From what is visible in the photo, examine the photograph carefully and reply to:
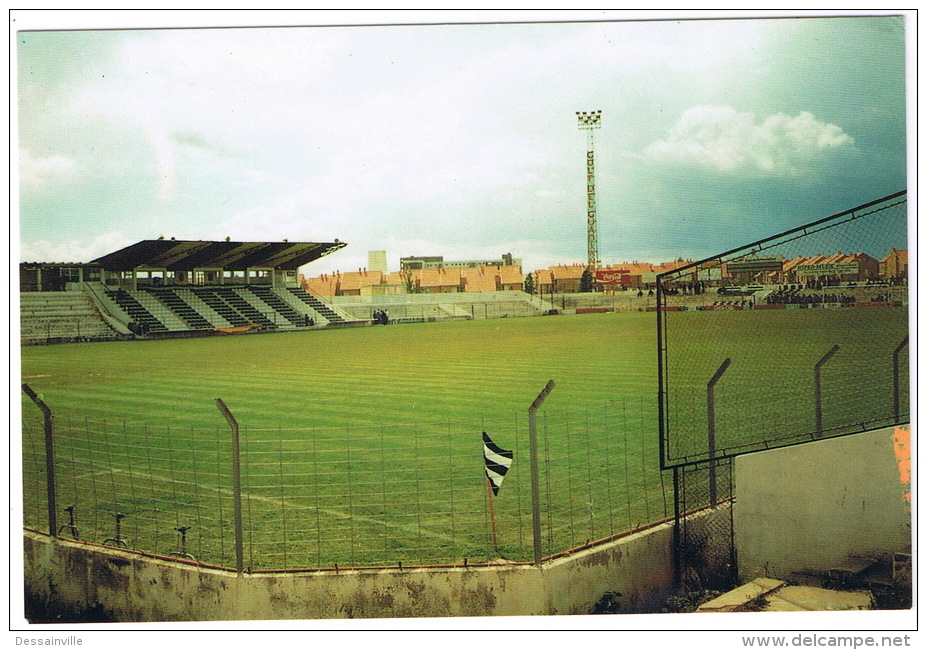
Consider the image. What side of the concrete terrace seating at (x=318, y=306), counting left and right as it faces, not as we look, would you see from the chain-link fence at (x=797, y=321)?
front

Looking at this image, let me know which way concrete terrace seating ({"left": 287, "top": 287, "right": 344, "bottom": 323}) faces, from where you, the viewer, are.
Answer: facing the viewer and to the right of the viewer

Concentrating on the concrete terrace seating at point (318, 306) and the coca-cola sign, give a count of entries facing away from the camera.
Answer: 0

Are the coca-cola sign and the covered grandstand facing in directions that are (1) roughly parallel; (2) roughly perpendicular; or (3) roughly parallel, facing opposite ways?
roughly perpendicular

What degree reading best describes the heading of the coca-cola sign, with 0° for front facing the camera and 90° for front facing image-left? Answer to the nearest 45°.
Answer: approximately 0°

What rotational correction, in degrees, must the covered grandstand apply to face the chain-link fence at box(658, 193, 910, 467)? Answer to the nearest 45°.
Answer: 0° — it already faces it

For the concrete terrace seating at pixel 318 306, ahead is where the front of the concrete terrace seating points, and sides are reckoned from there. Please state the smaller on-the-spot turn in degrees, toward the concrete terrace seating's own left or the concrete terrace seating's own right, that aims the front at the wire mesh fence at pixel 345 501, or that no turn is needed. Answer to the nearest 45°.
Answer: approximately 45° to the concrete terrace seating's own right

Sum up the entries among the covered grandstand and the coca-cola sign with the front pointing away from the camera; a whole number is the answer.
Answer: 0
